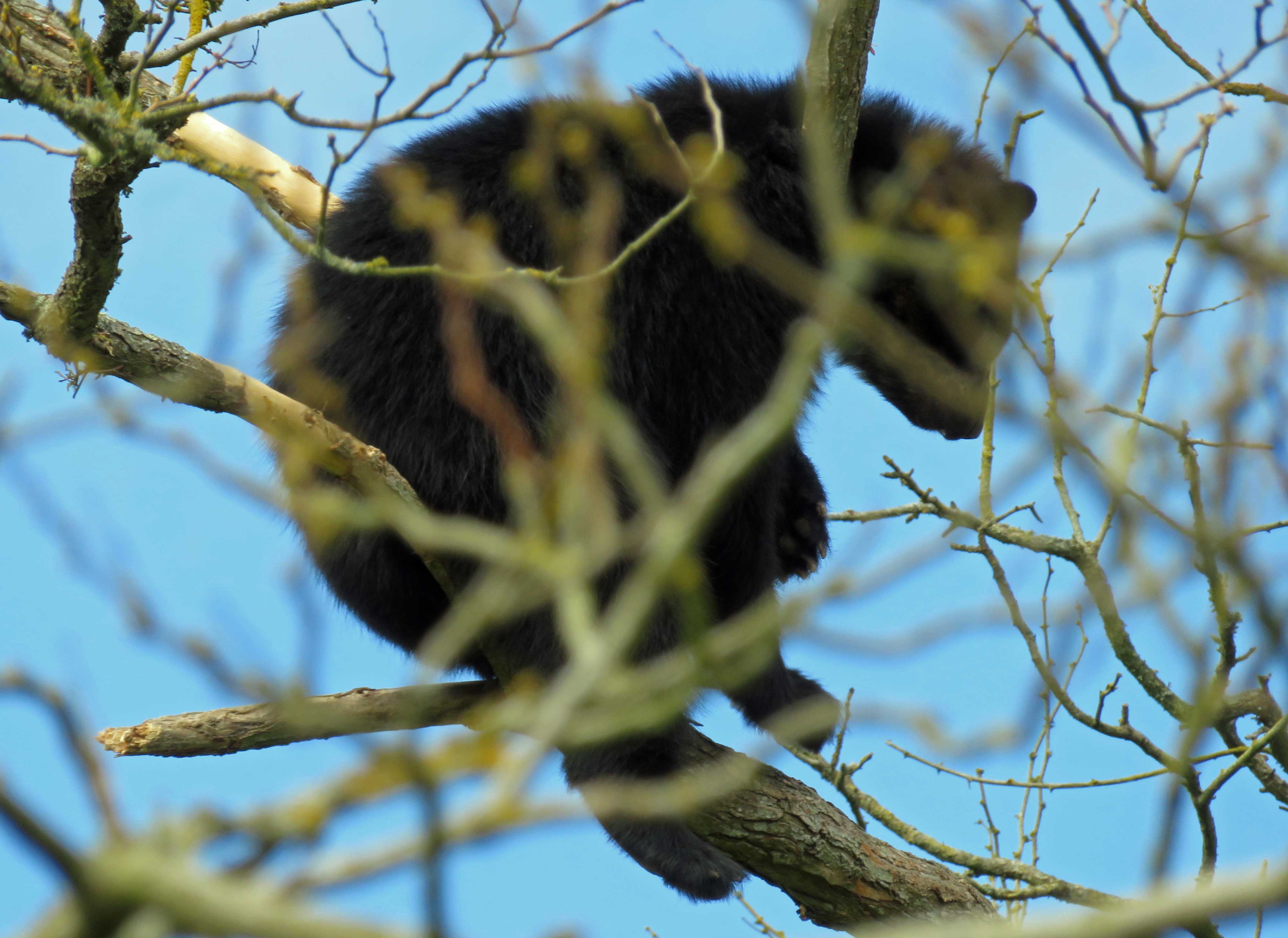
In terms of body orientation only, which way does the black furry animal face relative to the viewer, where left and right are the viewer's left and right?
facing to the right of the viewer
